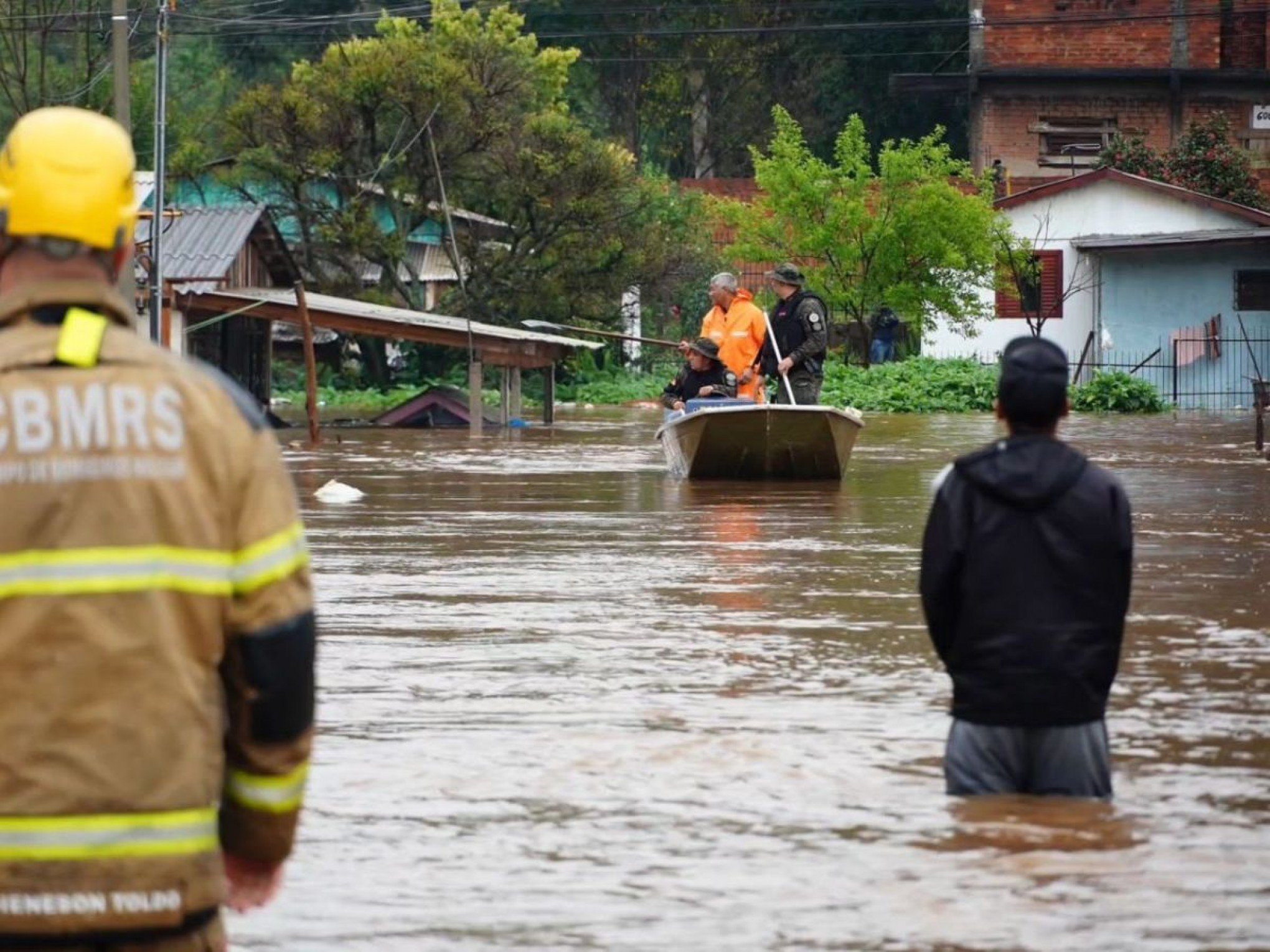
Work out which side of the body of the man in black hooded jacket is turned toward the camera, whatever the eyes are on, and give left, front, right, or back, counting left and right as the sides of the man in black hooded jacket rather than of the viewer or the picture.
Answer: back

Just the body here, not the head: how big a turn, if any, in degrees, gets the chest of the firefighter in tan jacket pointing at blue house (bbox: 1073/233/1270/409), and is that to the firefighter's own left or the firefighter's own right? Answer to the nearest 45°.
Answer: approximately 45° to the firefighter's own right

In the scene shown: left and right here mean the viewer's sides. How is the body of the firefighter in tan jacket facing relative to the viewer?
facing away from the viewer

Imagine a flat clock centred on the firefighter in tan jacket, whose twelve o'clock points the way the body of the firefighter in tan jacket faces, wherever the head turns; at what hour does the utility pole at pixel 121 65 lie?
The utility pole is roughly at 12 o'clock from the firefighter in tan jacket.

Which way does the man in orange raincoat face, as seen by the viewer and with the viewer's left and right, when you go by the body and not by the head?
facing the viewer and to the left of the viewer

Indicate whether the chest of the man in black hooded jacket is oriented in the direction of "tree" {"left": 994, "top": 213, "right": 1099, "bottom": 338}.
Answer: yes

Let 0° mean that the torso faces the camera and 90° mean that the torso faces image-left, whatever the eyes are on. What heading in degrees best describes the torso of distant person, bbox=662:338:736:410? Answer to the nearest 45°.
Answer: approximately 45°

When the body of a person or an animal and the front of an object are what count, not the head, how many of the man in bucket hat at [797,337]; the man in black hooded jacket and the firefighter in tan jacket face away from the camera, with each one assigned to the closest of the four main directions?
2

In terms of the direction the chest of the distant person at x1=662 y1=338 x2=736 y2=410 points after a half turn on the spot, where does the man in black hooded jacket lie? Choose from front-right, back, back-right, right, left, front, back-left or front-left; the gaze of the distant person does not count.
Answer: back-right

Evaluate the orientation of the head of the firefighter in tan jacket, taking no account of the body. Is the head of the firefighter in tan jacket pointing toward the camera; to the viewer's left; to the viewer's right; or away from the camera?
away from the camera

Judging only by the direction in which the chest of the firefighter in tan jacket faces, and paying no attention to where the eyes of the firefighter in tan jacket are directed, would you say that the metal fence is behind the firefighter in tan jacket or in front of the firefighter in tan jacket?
in front

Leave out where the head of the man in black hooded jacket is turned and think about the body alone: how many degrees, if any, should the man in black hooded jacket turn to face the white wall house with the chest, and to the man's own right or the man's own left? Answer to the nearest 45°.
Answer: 0° — they already face it

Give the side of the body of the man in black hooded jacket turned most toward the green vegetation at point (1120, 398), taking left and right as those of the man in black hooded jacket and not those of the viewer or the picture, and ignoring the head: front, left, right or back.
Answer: front

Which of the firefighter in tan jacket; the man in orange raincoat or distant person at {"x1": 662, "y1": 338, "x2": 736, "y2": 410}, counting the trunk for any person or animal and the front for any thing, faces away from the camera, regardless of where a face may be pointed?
the firefighter in tan jacket
